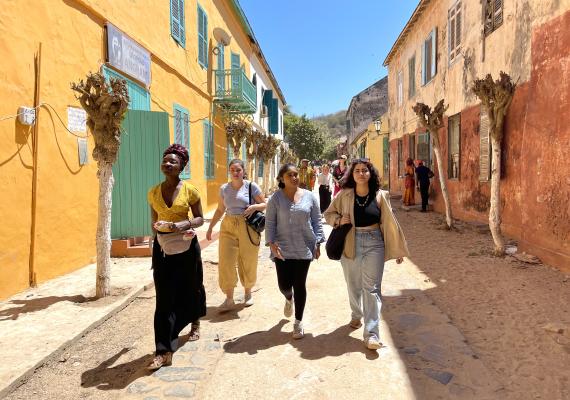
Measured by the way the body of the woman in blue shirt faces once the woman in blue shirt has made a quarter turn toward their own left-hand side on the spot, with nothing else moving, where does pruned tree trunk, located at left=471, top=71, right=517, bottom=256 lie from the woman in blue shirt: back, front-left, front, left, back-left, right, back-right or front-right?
front-left

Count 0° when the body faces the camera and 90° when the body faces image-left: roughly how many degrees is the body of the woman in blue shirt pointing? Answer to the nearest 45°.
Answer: approximately 0°

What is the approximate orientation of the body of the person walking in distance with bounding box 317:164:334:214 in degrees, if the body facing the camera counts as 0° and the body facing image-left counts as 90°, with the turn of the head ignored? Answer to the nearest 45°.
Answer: approximately 0°

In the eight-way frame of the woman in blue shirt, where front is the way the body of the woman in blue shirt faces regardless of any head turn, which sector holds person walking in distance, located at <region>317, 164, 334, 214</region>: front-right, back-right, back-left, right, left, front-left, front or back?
back

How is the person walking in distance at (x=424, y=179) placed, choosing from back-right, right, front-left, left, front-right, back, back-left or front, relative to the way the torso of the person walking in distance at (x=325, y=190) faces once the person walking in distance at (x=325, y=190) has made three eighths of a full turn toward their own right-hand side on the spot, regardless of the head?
right

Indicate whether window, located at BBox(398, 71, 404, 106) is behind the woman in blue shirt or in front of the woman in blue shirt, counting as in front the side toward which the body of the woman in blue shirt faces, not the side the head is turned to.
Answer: behind

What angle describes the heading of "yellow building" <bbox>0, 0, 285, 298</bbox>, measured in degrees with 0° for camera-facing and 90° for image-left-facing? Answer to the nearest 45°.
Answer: approximately 315°

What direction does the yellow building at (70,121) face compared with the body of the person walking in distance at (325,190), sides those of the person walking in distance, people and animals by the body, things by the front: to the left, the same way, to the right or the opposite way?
to the left

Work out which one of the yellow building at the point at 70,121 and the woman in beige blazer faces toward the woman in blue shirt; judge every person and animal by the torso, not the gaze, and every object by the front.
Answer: the yellow building

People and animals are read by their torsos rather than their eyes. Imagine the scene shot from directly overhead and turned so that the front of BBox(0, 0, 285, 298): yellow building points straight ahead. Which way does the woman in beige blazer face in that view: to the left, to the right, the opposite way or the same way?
to the right

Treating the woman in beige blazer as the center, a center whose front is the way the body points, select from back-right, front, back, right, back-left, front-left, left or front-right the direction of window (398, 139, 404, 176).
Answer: back

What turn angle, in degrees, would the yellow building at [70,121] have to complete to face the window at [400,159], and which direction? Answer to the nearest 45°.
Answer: approximately 90° to its left

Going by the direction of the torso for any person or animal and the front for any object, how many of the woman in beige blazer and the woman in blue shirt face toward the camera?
2

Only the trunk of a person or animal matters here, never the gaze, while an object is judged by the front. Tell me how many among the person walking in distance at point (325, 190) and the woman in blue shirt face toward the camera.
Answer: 2

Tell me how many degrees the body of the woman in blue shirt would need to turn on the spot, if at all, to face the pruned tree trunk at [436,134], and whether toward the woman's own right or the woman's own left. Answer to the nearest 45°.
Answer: approximately 135° to the woman's own left

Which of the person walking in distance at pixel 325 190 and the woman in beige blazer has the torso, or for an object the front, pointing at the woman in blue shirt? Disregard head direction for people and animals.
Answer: the person walking in distance
